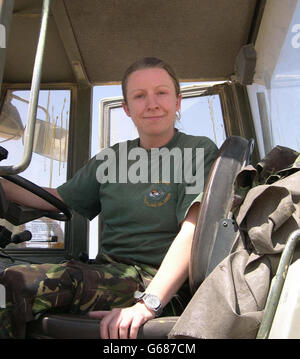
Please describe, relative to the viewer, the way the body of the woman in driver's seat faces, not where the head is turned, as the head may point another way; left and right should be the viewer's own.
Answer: facing the viewer and to the left of the viewer

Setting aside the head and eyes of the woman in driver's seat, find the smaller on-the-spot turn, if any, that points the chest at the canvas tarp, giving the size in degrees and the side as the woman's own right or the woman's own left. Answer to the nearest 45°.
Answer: approximately 90° to the woman's own left
